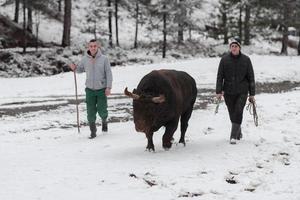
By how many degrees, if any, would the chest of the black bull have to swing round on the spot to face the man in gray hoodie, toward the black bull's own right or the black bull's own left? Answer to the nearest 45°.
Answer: approximately 90° to the black bull's own right

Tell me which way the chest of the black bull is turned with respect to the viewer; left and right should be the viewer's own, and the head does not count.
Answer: facing the viewer and to the left of the viewer

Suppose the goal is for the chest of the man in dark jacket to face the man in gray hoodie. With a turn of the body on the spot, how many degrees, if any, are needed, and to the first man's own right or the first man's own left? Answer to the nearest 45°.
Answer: approximately 90° to the first man's own right

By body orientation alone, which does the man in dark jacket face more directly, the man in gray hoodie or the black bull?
the black bull

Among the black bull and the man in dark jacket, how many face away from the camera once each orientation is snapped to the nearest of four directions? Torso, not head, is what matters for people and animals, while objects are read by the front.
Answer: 0

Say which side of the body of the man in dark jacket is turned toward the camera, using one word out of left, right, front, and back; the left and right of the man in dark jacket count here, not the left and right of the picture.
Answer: front

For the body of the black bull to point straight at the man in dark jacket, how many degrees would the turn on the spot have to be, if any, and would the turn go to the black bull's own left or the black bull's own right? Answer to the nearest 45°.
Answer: approximately 180°

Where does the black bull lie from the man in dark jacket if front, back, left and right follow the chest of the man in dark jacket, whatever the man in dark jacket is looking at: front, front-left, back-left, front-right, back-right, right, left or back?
front-right

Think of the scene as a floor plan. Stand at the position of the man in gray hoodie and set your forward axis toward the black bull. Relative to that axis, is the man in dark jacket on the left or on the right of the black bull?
left
